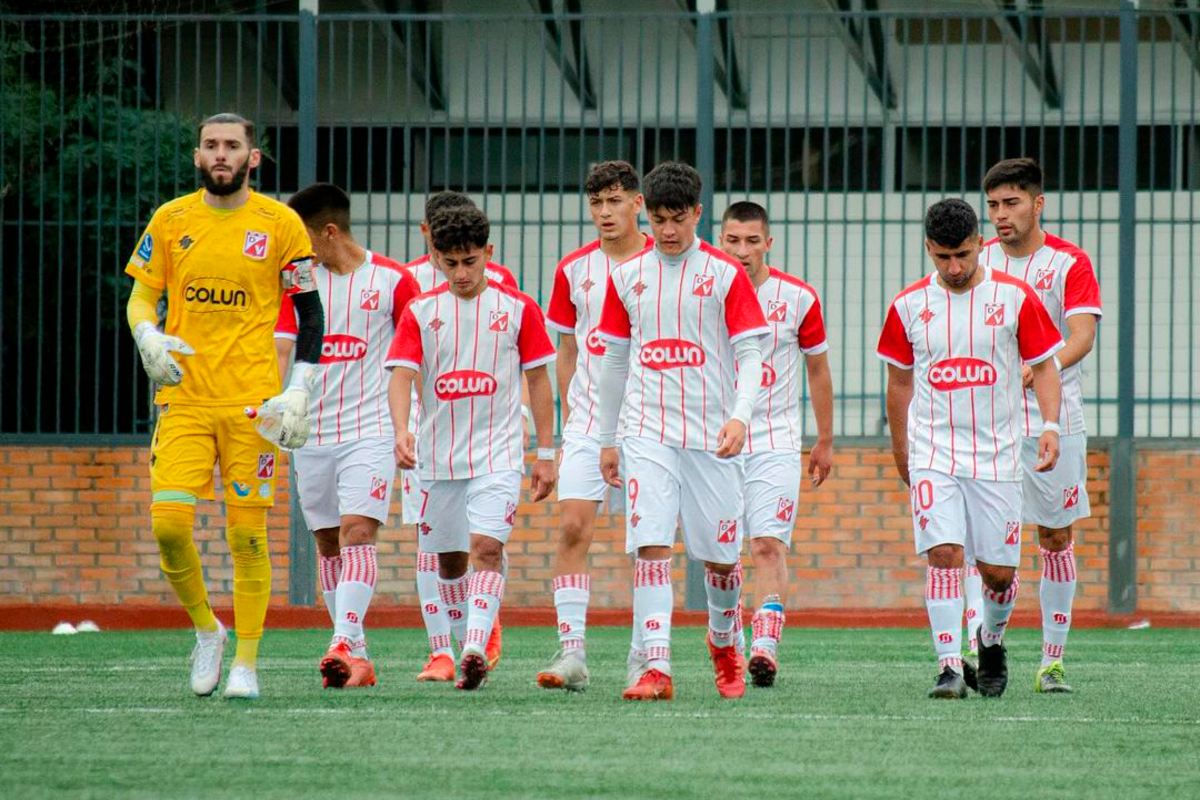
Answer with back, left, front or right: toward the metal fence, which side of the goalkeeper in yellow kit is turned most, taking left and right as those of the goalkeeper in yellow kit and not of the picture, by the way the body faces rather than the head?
back

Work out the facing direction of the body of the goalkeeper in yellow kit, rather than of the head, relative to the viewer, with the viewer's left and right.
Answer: facing the viewer
